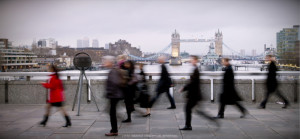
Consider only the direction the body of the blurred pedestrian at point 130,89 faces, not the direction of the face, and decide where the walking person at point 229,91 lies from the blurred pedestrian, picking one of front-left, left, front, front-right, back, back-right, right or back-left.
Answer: back

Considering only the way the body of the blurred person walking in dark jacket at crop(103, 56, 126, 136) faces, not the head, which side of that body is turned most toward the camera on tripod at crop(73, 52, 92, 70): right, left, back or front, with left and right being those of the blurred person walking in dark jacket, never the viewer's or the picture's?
right

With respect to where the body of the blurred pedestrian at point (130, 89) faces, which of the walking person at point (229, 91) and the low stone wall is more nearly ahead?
the low stone wall

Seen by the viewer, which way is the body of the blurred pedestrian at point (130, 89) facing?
to the viewer's left
